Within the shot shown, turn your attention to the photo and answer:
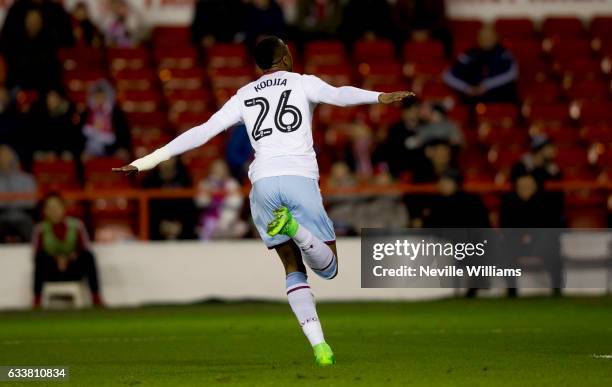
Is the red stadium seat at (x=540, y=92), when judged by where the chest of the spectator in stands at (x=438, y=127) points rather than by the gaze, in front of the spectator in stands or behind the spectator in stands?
behind

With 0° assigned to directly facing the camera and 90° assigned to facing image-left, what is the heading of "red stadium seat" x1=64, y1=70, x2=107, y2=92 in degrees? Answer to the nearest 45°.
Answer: approximately 0°

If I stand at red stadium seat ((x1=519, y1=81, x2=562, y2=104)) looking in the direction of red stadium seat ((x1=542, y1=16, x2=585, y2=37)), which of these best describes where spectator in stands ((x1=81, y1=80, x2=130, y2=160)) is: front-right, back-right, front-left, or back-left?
back-left

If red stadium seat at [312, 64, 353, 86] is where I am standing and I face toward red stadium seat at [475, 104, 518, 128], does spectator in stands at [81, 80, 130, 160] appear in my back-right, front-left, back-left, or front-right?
back-right

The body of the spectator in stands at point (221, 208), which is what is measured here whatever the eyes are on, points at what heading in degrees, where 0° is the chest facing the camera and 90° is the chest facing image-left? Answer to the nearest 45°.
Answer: approximately 0°

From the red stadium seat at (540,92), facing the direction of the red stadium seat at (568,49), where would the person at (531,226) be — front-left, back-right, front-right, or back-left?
back-right
